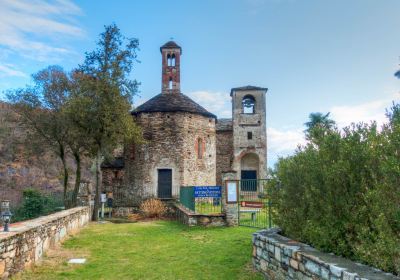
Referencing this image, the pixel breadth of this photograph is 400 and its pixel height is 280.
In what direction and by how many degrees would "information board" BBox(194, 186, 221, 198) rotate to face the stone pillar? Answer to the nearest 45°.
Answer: approximately 45° to its left

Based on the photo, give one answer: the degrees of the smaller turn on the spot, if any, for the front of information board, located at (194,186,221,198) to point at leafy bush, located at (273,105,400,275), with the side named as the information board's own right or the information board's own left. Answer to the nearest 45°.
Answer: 0° — it already faces it

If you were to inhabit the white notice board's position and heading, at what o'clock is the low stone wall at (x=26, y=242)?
The low stone wall is roughly at 1 o'clock from the white notice board.

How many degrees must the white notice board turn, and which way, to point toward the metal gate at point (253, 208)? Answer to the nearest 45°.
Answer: approximately 135° to its left

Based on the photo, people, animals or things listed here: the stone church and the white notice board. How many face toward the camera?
2

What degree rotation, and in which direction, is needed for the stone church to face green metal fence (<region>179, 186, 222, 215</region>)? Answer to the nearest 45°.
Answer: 0° — it already faces it

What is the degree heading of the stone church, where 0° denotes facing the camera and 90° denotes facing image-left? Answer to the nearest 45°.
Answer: approximately 0°
